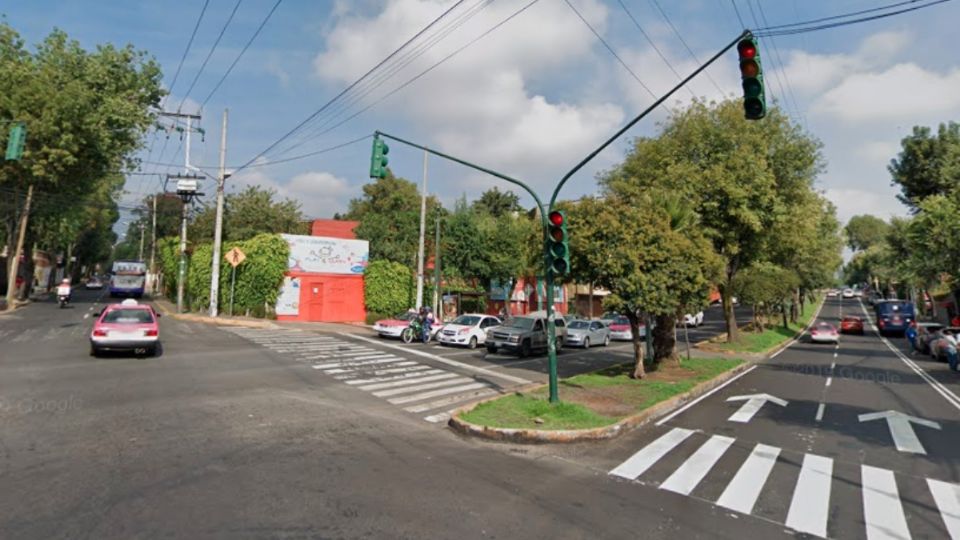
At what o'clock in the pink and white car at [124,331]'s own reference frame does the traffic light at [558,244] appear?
The traffic light is roughly at 5 o'clock from the pink and white car.

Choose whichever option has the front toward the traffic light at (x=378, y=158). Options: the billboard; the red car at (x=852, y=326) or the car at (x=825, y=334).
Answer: the billboard

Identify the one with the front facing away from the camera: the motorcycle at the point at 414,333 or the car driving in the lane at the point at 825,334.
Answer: the car driving in the lane

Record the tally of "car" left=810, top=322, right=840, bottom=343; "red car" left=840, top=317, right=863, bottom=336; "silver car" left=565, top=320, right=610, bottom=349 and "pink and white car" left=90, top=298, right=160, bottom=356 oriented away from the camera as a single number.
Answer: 3

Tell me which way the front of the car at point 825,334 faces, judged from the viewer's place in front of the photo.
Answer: facing away from the viewer

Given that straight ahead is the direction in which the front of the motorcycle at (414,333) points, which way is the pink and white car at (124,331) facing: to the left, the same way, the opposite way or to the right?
to the right

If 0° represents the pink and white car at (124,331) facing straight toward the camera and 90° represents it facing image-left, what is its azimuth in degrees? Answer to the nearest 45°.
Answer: approximately 180°

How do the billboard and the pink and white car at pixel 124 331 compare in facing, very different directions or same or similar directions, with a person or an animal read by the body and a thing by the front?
very different directions
